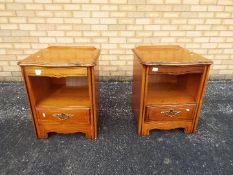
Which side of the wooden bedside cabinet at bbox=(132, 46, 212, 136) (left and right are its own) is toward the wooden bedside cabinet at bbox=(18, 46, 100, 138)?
right

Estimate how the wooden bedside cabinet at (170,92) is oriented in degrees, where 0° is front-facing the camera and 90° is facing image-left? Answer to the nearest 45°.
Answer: approximately 0°

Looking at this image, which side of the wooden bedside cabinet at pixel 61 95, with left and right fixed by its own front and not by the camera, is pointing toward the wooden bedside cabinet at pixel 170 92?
left

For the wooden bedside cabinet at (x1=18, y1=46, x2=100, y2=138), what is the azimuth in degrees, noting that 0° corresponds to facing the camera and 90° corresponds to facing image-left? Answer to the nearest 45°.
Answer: approximately 0°

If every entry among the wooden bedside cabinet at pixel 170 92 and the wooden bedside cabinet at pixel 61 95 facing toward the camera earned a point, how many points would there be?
2
